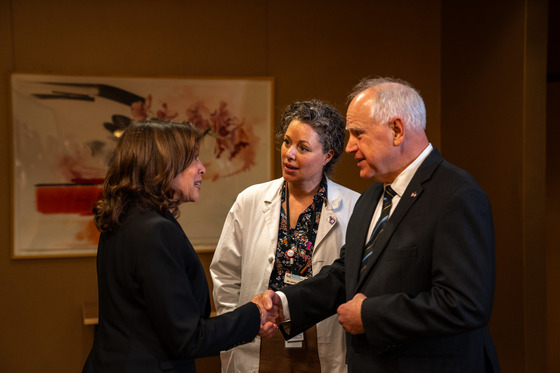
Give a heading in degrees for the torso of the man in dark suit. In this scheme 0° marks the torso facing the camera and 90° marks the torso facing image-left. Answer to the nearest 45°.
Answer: approximately 45°

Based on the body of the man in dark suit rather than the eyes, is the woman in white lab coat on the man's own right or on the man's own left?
on the man's own right

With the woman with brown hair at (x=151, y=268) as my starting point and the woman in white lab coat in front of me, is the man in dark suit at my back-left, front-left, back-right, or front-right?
front-right

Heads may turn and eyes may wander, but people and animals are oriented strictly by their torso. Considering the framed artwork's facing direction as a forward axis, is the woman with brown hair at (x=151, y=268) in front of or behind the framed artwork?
in front

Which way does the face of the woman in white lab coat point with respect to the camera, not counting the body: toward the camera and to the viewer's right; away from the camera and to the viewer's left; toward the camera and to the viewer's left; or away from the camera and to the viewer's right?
toward the camera and to the viewer's left

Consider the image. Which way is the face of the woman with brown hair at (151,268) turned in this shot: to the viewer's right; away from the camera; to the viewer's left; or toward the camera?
to the viewer's right

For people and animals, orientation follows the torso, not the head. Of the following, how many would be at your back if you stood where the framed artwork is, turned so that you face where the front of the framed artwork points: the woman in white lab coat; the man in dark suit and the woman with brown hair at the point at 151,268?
0

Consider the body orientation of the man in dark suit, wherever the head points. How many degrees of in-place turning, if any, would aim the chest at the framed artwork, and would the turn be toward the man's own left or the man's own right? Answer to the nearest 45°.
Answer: approximately 90° to the man's own right

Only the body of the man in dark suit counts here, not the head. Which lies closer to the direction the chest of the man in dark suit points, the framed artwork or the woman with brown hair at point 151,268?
the woman with brown hair

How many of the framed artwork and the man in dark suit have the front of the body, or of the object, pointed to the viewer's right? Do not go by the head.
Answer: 0

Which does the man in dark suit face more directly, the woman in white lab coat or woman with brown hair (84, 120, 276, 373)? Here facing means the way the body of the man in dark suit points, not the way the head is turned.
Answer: the woman with brown hair

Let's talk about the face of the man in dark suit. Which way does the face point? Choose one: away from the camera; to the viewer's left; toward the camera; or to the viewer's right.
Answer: to the viewer's left

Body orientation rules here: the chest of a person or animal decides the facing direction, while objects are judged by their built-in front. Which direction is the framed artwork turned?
toward the camera

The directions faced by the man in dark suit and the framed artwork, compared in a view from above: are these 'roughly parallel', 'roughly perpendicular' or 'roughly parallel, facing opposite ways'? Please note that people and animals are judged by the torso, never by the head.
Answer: roughly perpendicular
